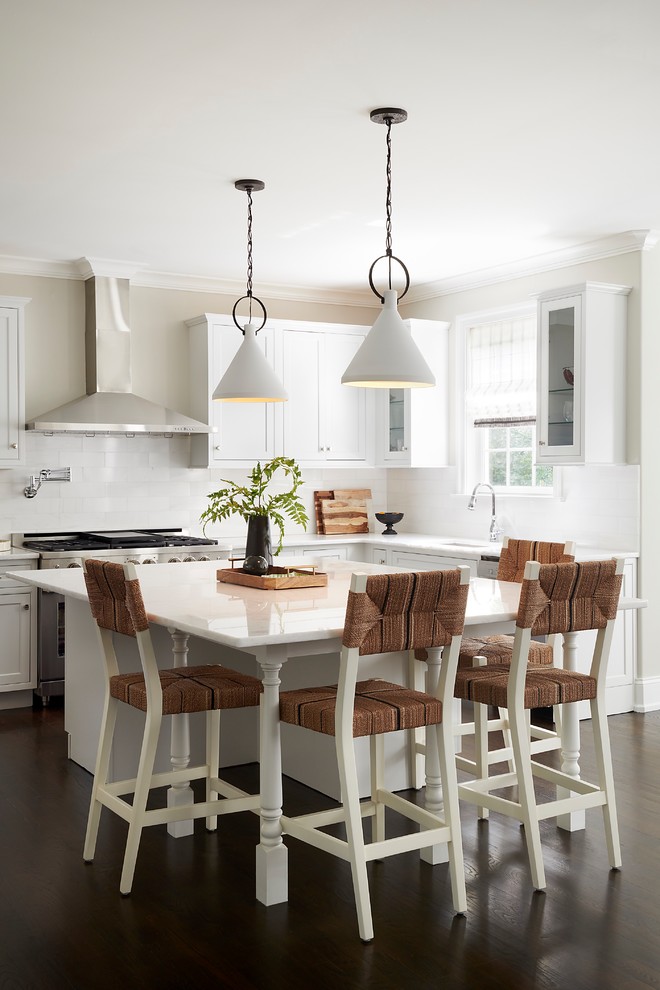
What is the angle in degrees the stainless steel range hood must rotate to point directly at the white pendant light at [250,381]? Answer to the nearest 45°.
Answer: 0° — it already faces it

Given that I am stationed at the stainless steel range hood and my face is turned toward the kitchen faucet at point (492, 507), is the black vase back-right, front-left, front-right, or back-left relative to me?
front-right

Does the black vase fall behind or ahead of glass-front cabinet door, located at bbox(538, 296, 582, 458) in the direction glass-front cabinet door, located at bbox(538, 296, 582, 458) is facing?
ahead

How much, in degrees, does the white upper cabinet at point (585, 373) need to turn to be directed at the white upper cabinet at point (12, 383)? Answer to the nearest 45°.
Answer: approximately 45° to its right

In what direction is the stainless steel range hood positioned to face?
toward the camera

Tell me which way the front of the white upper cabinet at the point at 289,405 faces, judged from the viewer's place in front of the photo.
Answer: facing the viewer and to the right of the viewer

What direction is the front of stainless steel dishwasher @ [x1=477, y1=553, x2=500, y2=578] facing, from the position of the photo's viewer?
facing the viewer and to the left of the viewer

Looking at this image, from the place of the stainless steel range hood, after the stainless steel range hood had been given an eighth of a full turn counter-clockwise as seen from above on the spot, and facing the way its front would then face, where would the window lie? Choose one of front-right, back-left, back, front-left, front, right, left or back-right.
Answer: front-left

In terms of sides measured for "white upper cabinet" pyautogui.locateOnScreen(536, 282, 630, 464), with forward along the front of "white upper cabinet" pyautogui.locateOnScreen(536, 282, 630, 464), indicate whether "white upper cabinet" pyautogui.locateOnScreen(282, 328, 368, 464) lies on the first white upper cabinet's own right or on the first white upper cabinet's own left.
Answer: on the first white upper cabinet's own right

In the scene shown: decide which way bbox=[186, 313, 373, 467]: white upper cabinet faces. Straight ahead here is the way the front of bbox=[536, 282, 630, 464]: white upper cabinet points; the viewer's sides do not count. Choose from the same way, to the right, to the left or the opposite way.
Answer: to the left

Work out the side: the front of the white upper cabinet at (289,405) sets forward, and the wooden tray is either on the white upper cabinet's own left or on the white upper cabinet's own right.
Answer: on the white upper cabinet's own right

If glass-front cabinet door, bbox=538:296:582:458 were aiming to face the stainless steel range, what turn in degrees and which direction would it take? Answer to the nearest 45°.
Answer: approximately 45° to its right
